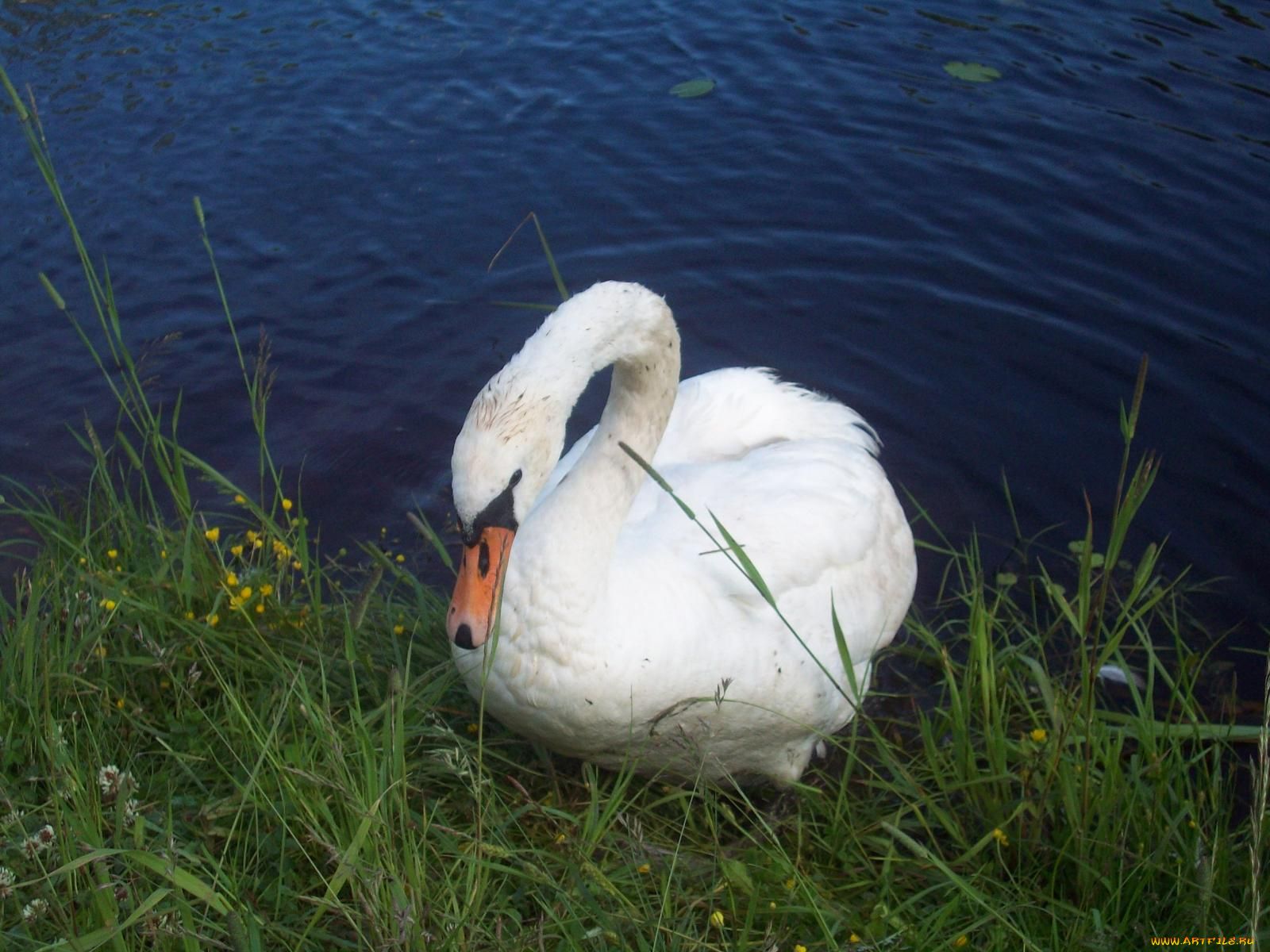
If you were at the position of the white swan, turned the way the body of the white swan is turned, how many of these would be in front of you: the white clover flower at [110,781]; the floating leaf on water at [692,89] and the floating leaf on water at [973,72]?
1

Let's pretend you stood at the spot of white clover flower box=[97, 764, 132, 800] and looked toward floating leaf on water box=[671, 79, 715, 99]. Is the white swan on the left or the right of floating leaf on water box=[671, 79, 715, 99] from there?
right

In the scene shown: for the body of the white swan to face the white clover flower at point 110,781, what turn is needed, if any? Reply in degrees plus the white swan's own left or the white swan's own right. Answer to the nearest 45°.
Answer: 0° — it already faces it

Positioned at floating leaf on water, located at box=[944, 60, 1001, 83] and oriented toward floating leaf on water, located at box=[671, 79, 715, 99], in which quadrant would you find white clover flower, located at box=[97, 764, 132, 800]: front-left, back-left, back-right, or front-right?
front-left

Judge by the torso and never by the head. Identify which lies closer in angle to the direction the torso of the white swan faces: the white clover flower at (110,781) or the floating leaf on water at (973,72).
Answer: the white clover flower

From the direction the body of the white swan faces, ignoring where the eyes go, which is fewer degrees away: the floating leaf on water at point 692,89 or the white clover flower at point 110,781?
the white clover flower

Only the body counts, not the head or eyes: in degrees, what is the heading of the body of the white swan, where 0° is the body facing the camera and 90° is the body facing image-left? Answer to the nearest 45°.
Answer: approximately 45°

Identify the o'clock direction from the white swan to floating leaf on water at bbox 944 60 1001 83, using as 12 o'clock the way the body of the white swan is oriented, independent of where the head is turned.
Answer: The floating leaf on water is roughly at 5 o'clock from the white swan.

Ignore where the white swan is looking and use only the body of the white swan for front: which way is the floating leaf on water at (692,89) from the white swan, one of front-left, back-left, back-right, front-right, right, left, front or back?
back-right
